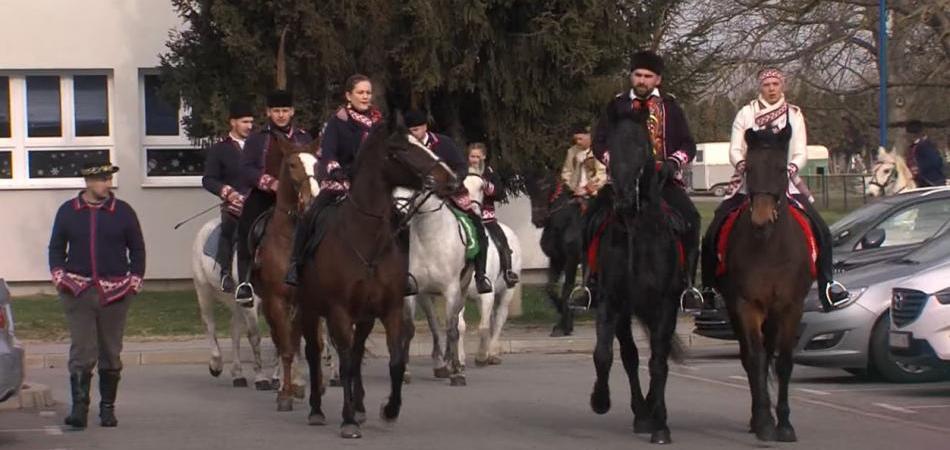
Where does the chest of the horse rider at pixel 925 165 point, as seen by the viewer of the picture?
to the viewer's left

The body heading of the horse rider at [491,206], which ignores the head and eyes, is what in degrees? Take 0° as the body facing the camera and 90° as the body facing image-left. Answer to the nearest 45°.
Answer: approximately 45°

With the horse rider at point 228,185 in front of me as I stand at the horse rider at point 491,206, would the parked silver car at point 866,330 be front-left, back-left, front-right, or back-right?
back-left

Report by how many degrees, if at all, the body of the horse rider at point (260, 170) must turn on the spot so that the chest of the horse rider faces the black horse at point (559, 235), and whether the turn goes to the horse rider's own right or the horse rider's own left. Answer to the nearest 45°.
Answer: approximately 135° to the horse rider's own left

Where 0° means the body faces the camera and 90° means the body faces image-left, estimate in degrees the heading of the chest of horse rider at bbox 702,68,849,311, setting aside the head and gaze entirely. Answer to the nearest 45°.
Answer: approximately 0°

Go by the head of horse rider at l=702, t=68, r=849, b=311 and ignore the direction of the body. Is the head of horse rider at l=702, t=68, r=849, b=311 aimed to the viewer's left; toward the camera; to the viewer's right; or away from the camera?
toward the camera

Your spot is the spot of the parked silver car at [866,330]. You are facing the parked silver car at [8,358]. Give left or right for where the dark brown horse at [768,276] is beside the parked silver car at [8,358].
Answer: left

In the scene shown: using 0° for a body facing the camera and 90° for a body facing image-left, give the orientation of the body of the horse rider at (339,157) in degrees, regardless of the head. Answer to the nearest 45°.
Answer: approximately 315°

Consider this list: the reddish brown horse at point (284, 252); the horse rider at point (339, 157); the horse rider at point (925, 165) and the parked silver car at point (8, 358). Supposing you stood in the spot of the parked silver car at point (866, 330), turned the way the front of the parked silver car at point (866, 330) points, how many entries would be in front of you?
3

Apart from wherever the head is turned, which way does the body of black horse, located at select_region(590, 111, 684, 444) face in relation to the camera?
toward the camera

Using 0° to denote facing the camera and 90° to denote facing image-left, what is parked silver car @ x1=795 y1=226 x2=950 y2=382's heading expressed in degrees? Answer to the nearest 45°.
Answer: approximately 45°

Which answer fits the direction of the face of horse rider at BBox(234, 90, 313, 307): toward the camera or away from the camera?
toward the camera
